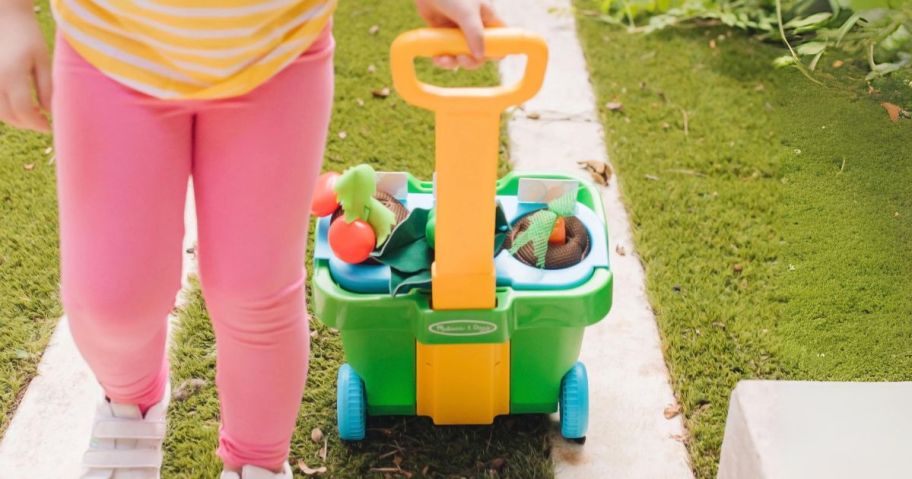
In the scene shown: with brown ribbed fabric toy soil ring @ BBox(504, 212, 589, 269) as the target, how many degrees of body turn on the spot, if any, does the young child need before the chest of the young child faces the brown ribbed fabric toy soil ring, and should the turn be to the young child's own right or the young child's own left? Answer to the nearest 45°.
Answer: approximately 90° to the young child's own left

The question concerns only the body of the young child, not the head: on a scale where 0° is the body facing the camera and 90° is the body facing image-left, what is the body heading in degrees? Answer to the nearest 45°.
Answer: approximately 0°

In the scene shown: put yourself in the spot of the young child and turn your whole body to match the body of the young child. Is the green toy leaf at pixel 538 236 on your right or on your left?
on your left

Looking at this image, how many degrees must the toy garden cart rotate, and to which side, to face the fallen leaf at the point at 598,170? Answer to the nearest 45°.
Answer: approximately 180°

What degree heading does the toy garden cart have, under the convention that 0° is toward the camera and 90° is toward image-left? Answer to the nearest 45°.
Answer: approximately 0°

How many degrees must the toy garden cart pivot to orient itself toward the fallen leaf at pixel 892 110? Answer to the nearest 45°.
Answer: approximately 90° to its left

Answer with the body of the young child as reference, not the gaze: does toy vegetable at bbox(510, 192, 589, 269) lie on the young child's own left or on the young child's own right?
on the young child's own left
